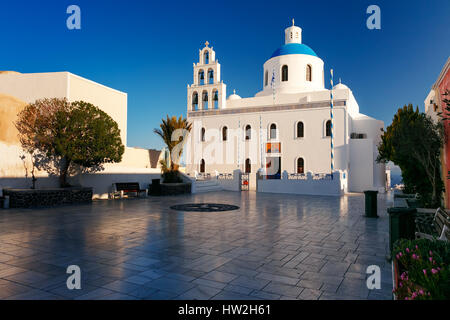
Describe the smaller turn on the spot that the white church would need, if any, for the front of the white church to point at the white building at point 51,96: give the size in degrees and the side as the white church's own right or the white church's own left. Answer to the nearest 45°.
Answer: approximately 45° to the white church's own right

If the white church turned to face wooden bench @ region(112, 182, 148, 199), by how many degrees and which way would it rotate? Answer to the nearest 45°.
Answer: approximately 45° to its right

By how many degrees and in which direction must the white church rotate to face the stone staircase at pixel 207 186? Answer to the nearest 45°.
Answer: approximately 45° to its right

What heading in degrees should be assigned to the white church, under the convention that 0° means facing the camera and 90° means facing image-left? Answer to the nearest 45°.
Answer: approximately 0°

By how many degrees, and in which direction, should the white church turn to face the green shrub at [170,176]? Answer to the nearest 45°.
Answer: approximately 45° to its right

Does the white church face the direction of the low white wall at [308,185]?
yes

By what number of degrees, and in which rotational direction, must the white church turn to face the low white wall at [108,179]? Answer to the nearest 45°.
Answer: approximately 45° to its right

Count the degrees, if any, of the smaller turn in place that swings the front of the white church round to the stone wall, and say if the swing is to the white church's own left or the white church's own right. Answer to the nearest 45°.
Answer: approximately 45° to the white church's own right
